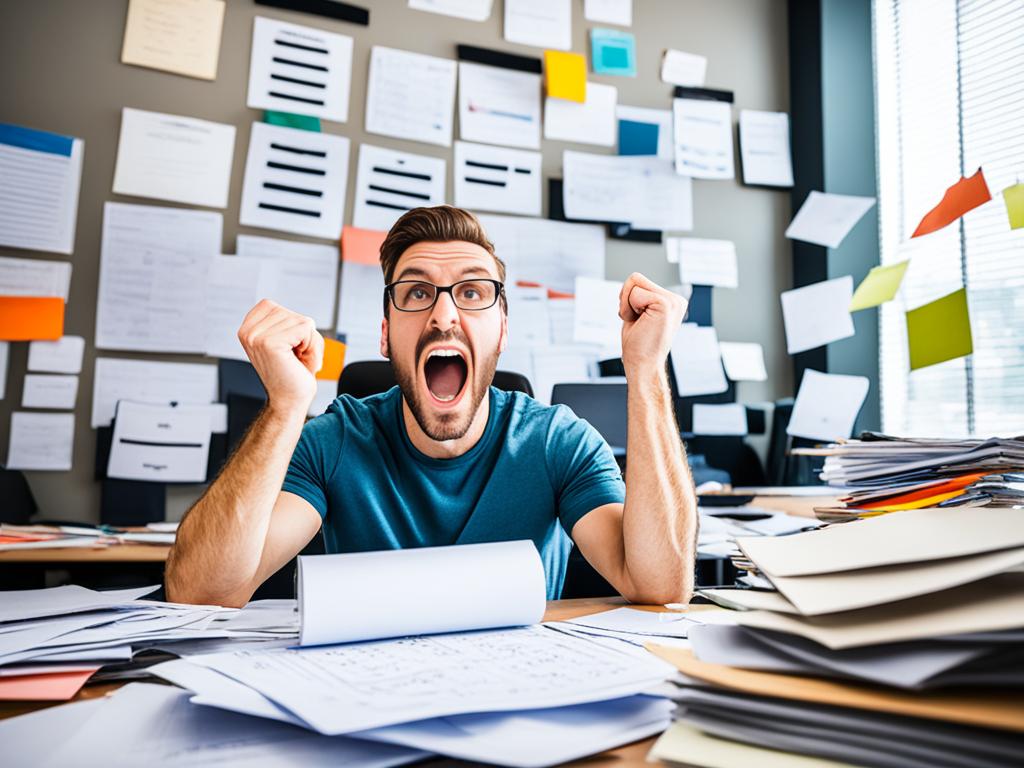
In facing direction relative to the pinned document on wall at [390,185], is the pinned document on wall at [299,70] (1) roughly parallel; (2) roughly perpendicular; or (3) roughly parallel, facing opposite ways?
roughly parallel

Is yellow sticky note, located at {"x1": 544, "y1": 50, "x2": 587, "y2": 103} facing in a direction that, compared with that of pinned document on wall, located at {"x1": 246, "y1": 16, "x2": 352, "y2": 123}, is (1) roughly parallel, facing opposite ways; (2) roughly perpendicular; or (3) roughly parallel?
roughly parallel

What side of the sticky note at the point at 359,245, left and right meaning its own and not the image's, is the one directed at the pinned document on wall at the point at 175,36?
right

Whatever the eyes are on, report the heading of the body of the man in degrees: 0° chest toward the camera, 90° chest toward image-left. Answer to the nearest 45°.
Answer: approximately 0°

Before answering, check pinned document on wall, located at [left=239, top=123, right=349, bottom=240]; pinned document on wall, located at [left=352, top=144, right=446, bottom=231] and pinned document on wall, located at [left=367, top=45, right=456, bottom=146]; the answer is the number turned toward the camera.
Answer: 3

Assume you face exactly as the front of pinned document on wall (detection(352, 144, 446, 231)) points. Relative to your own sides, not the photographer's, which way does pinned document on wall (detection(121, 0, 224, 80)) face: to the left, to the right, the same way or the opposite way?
the same way

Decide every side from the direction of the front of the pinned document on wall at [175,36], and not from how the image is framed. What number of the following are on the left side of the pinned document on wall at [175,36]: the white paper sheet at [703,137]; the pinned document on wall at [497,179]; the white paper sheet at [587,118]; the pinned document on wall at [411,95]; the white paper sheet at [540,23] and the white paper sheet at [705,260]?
6

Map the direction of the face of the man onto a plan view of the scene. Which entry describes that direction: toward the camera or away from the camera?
toward the camera

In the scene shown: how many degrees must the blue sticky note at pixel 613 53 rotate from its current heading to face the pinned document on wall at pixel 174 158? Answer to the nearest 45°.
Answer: approximately 45° to its right

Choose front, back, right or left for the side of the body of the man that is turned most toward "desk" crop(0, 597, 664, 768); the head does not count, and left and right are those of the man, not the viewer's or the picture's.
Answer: front

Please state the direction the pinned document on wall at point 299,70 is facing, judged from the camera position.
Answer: facing the viewer

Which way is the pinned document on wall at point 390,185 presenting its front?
toward the camera
